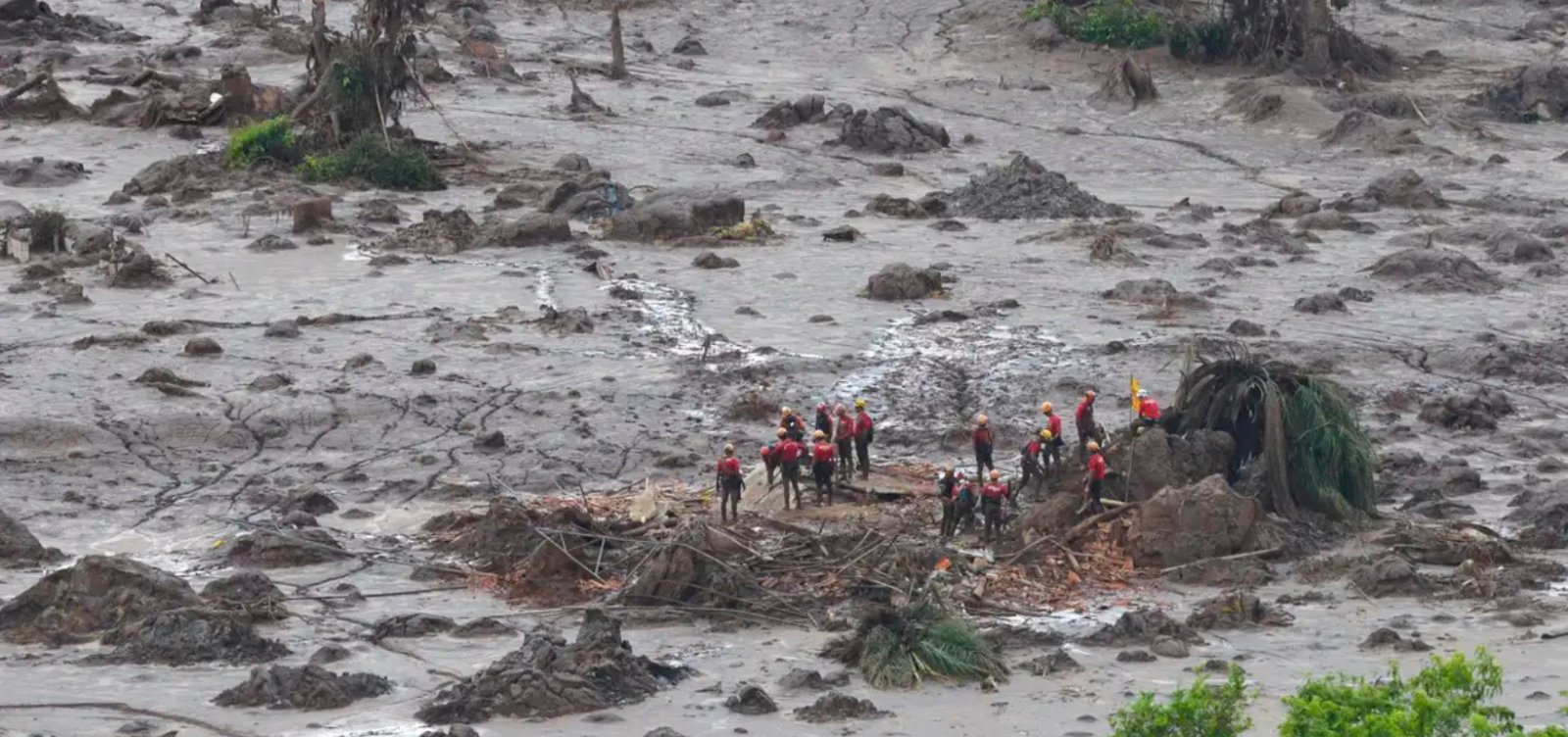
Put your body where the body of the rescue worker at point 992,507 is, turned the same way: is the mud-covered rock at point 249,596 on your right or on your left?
on your left

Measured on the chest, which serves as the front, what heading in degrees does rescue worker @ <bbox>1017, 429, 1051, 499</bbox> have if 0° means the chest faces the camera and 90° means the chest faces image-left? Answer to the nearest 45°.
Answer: approximately 270°

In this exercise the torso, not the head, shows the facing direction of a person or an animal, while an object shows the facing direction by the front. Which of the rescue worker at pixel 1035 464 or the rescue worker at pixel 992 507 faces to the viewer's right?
the rescue worker at pixel 1035 464

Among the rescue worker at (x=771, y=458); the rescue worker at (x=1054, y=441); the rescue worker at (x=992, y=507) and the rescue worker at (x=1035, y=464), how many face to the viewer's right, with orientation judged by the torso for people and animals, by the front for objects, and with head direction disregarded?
2

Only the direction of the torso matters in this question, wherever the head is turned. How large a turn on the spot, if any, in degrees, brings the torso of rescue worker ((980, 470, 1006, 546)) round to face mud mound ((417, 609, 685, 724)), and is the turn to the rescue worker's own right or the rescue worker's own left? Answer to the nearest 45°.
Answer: approximately 135° to the rescue worker's own left

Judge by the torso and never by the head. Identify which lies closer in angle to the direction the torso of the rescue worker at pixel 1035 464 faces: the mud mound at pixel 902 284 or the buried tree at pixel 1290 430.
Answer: the buried tree

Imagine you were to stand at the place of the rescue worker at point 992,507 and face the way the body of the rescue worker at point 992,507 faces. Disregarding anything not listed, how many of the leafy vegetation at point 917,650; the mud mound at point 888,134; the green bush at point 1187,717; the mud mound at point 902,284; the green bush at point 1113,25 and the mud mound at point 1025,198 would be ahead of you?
4
